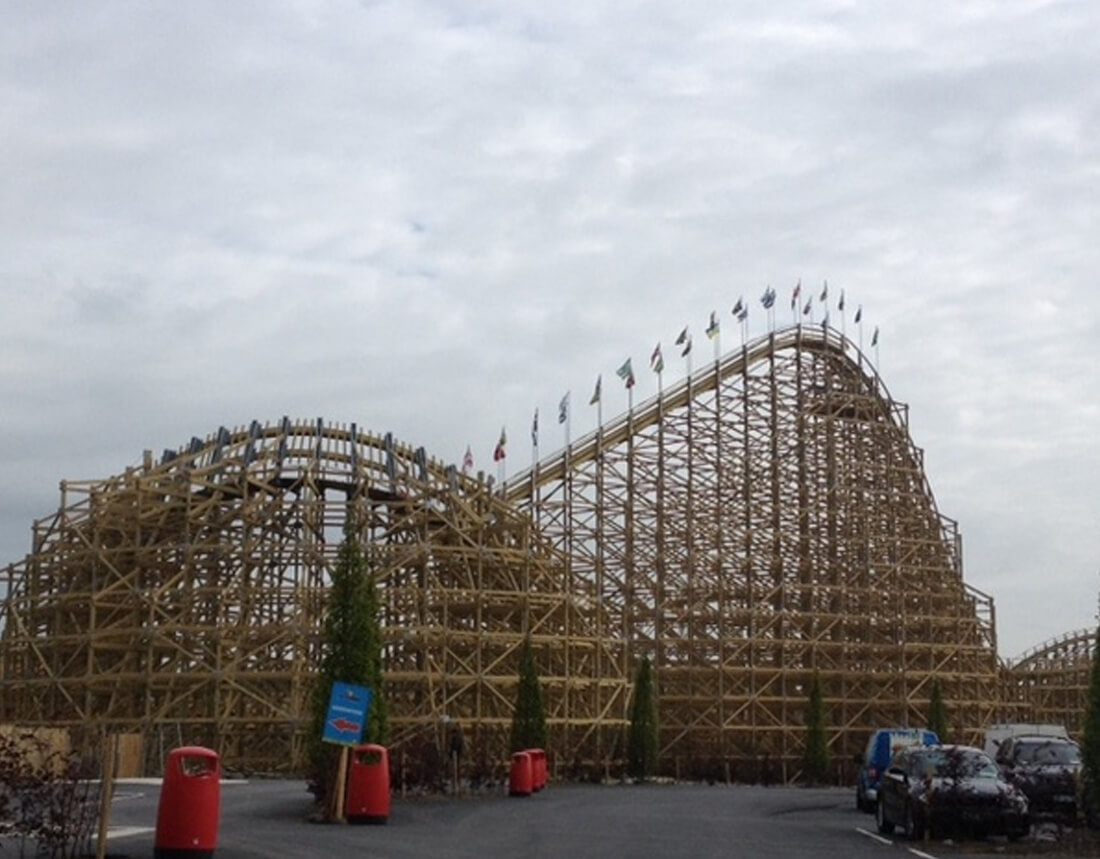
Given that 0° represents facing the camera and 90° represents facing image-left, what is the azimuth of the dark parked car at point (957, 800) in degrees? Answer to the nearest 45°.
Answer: approximately 315°

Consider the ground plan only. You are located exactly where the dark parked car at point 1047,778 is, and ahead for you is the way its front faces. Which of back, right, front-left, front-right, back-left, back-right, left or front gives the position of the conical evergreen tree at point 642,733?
back

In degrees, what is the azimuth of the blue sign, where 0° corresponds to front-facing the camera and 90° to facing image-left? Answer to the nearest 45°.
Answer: approximately 0°

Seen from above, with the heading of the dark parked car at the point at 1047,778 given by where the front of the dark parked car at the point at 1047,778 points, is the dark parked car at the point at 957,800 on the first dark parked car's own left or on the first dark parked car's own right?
on the first dark parked car's own right
